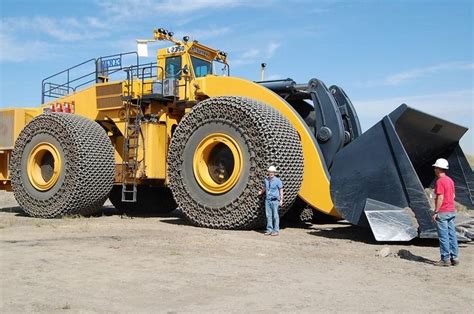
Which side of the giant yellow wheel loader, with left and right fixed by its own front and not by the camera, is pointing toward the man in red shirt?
front

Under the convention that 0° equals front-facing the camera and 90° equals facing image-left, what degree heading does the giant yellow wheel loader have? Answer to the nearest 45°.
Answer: approximately 315°
